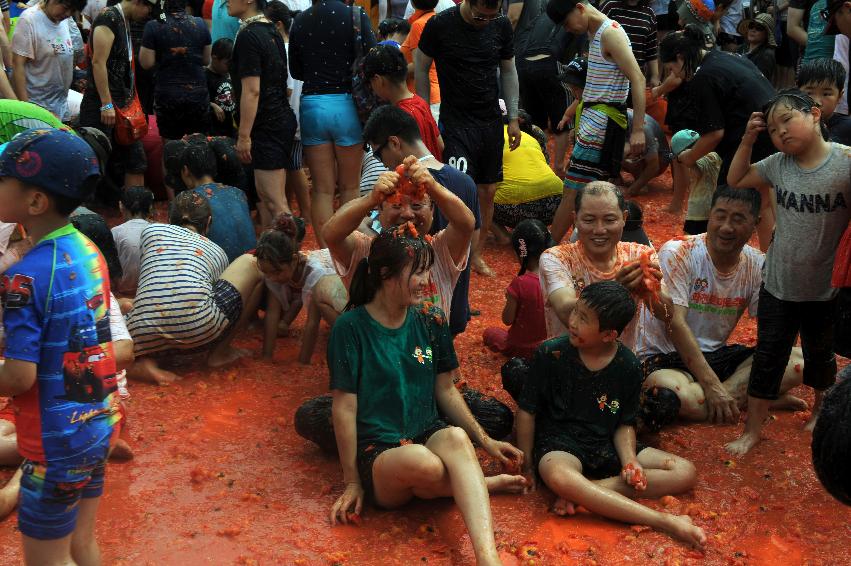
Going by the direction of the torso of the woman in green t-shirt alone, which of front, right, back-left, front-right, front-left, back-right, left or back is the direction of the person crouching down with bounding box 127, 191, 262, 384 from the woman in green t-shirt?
back

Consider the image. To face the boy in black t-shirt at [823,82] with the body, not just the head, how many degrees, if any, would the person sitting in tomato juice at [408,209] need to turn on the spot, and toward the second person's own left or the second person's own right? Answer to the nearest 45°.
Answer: approximately 135° to the second person's own left

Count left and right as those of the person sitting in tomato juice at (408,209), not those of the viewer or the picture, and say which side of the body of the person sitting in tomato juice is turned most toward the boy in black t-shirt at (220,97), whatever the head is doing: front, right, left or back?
back

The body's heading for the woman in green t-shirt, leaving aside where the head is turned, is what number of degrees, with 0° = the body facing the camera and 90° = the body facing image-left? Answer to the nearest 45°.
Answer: approximately 315°

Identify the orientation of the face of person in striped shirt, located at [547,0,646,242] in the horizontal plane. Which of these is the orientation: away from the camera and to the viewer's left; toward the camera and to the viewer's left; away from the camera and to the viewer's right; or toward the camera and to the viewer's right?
toward the camera and to the viewer's left

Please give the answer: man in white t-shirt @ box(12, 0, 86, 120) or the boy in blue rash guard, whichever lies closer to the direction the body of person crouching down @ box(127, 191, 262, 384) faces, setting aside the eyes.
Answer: the man in white t-shirt

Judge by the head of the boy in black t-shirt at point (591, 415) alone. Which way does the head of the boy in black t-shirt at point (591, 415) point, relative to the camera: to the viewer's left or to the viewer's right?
to the viewer's left

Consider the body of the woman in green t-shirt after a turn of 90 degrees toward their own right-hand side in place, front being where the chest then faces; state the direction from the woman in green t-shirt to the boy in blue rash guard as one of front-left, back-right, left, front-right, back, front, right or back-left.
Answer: front

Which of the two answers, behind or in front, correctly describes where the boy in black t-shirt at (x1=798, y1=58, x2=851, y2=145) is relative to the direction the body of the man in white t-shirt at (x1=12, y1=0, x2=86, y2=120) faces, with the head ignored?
in front

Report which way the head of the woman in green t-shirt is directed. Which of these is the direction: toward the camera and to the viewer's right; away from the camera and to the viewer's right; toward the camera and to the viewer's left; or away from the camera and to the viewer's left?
toward the camera and to the viewer's right
